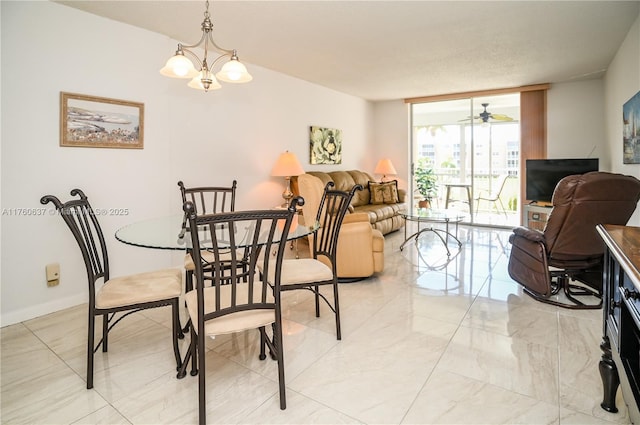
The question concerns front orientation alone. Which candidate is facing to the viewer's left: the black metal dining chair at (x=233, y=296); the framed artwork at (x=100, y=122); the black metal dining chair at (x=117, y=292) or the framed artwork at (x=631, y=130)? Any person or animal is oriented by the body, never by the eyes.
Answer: the framed artwork at (x=631, y=130)

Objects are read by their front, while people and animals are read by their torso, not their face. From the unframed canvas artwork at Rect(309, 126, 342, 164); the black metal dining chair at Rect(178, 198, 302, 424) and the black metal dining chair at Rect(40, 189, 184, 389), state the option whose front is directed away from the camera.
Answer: the black metal dining chair at Rect(178, 198, 302, 424)

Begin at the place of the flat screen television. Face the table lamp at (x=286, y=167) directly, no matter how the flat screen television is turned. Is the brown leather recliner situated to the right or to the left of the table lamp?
left

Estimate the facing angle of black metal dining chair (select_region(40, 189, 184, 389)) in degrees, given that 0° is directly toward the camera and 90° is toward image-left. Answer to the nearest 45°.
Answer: approximately 270°

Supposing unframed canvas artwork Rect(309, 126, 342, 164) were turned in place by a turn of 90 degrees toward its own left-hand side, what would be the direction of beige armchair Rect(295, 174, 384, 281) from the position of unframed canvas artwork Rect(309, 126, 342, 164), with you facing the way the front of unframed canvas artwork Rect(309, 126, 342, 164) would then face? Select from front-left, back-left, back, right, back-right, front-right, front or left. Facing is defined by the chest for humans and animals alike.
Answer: back-right

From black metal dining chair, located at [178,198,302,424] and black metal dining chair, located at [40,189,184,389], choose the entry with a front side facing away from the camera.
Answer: black metal dining chair, located at [178,198,302,424]

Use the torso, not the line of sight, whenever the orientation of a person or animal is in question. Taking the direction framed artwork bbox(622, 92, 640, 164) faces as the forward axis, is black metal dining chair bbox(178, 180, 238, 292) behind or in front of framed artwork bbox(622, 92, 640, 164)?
in front

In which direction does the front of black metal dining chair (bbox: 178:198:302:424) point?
away from the camera

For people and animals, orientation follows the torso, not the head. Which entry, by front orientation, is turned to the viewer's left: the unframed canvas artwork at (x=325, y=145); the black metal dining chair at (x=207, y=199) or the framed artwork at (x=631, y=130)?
the framed artwork at (x=631, y=130)

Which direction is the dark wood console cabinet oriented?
to the viewer's left

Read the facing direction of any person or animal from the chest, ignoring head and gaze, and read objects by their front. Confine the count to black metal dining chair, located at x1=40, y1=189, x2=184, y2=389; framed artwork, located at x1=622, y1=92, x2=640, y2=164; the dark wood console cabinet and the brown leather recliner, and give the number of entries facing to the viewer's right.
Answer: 1

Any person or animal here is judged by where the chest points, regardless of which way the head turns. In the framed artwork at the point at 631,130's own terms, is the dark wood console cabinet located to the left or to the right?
on its left
